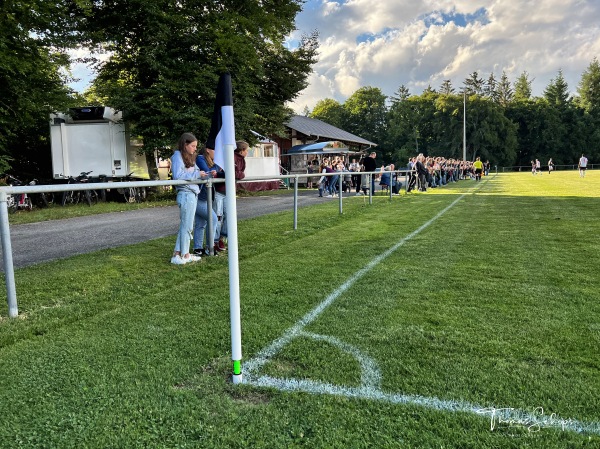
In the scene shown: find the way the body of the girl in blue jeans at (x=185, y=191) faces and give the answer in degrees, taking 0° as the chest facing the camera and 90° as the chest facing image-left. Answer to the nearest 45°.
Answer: approximately 270°

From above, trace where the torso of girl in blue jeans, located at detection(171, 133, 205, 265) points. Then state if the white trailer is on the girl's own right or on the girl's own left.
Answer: on the girl's own left

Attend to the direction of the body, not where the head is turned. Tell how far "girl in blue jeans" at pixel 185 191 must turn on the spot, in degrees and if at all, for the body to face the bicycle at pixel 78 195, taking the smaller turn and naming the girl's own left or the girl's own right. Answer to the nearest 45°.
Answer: approximately 90° to the girl's own left

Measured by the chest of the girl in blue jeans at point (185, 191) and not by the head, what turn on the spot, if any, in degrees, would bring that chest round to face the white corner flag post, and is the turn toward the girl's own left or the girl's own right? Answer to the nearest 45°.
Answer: approximately 90° to the girl's own right
